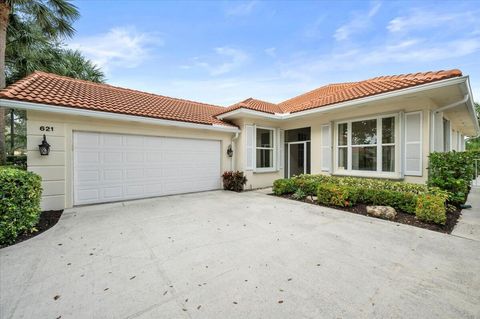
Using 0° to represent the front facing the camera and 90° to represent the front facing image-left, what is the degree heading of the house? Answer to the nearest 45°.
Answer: approximately 45°

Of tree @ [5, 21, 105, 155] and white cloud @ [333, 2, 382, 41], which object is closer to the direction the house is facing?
the tree

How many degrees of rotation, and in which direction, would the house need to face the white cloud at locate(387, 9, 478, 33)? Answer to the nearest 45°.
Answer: approximately 135° to its left

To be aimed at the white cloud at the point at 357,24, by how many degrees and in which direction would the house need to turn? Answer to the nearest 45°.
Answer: approximately 135° to its left

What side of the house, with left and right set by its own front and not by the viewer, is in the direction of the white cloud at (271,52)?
back

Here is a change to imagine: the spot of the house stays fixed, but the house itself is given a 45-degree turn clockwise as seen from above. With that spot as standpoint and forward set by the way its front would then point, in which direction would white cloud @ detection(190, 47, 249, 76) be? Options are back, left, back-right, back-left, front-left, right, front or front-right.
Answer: right

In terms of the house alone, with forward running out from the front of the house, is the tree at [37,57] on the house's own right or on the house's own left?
on the house's own right
